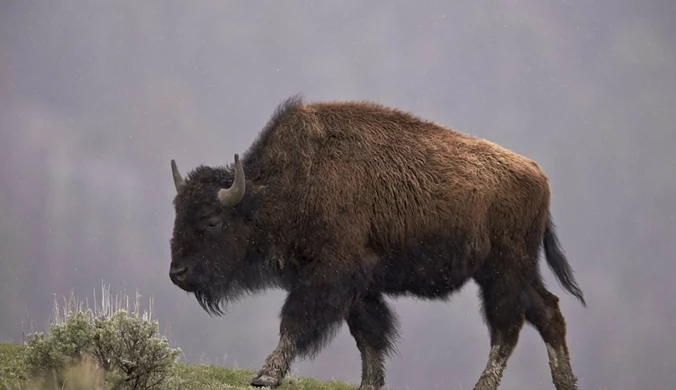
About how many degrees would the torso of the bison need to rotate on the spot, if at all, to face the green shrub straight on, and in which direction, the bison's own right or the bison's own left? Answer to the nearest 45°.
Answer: approximately 45° to the bison's own left

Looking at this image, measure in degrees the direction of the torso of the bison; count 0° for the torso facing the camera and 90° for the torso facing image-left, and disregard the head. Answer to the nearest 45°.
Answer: approximately 90°
